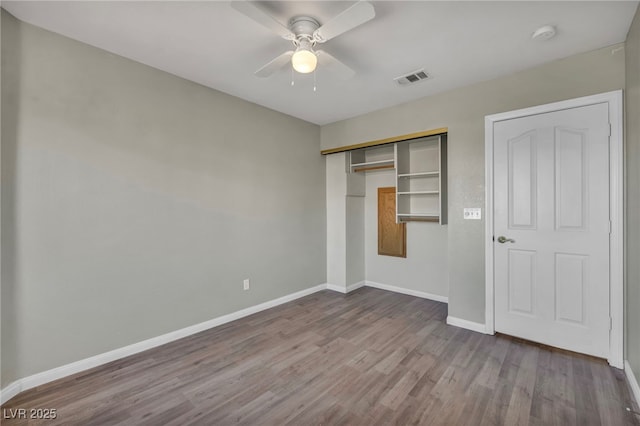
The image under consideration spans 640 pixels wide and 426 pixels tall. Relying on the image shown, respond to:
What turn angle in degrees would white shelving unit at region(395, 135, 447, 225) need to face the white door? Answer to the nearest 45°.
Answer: approximately 90° to its left

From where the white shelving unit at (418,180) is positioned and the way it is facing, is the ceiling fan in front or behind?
in front

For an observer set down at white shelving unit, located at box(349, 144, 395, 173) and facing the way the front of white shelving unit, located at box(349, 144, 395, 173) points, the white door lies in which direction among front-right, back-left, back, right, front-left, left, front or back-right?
left

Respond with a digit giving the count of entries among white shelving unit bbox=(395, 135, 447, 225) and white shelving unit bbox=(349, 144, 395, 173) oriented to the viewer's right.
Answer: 0

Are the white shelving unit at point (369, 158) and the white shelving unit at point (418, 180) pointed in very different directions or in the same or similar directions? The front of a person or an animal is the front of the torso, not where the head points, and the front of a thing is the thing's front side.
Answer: same or similar directions

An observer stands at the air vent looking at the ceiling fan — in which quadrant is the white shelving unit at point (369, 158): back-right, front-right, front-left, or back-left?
back-right

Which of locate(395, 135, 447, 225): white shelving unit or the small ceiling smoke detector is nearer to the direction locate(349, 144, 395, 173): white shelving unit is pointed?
the small ceiling smoke detector

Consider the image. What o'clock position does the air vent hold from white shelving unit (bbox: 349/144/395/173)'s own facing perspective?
The air vent is roughly at 10 o'clock from the white shelving unit.

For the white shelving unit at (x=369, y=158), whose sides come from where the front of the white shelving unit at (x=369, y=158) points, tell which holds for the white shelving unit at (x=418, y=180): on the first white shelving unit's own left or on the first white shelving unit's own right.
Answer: on the first white shelving unit's own left

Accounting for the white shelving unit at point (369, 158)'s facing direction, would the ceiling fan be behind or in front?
in front

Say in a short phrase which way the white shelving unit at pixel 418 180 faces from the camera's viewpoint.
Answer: facing the viewer and to the left of the viewer
